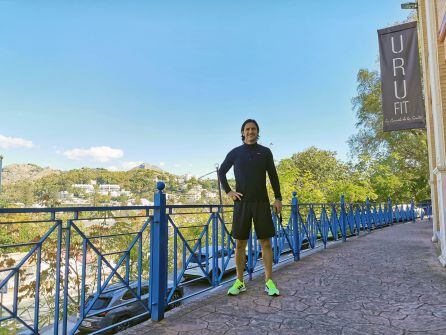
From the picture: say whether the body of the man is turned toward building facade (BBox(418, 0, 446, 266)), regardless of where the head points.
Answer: no

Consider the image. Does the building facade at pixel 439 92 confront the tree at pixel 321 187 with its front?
no

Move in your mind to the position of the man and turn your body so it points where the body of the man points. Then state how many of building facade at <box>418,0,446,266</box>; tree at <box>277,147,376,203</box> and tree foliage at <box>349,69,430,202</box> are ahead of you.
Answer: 0

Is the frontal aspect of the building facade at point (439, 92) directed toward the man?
no

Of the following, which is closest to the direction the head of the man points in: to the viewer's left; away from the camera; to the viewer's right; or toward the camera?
toward the camera

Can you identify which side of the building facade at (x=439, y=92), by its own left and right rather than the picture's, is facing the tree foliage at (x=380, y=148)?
right

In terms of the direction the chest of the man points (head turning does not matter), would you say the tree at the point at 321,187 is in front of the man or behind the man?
behind

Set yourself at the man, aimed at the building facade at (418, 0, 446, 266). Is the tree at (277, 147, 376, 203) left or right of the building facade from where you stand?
left

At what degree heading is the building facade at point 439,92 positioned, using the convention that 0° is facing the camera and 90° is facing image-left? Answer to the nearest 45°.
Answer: approximately 90°

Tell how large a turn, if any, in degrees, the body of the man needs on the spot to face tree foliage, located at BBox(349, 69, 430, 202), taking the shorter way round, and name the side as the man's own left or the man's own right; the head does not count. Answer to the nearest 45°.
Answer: approximately 135° to the man's own left

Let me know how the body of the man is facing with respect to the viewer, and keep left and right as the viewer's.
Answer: facing the viewer

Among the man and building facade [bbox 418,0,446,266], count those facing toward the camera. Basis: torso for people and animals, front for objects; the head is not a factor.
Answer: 1
